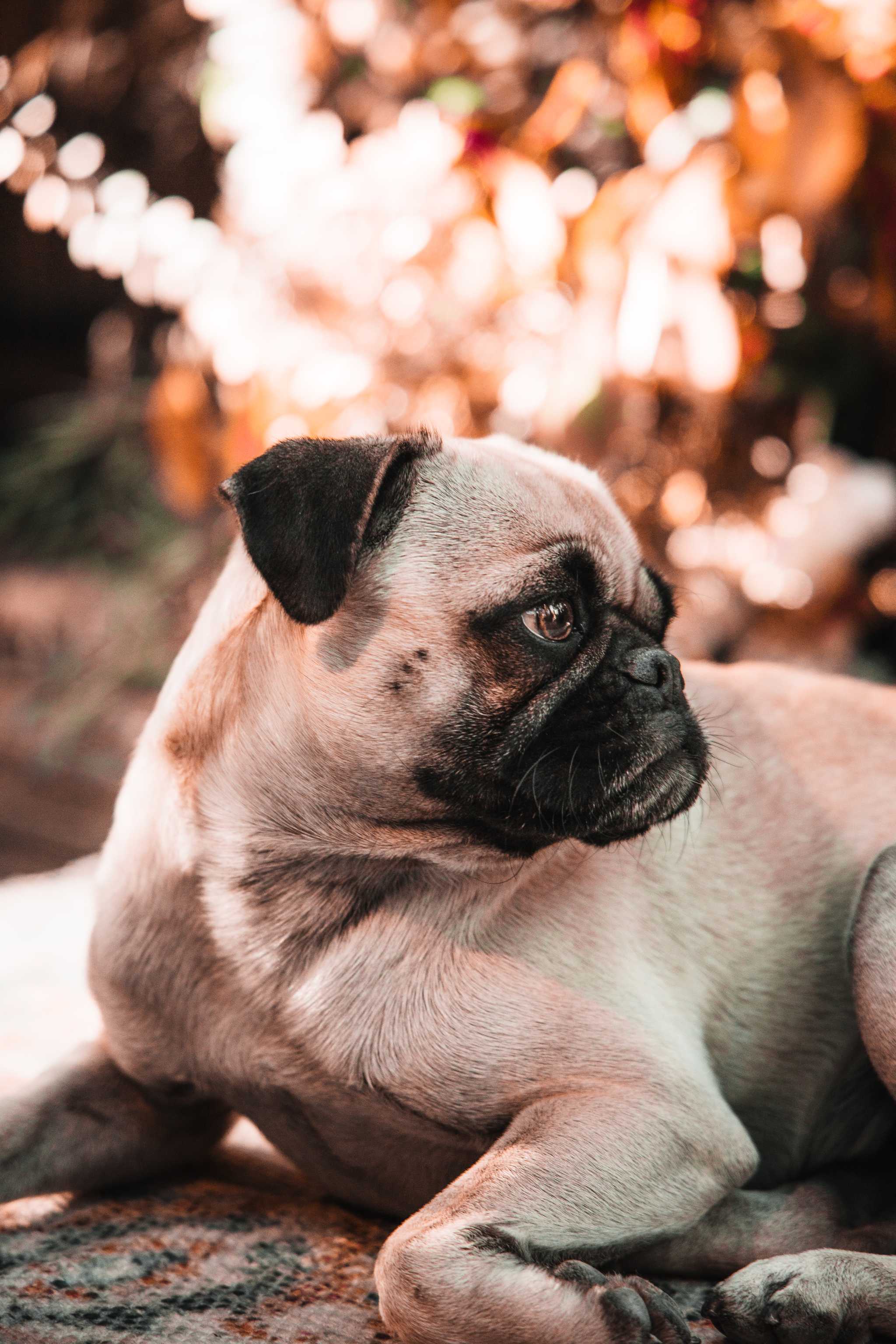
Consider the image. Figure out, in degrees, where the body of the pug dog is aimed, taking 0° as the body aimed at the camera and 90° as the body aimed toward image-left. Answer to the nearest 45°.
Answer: approximately 45°
